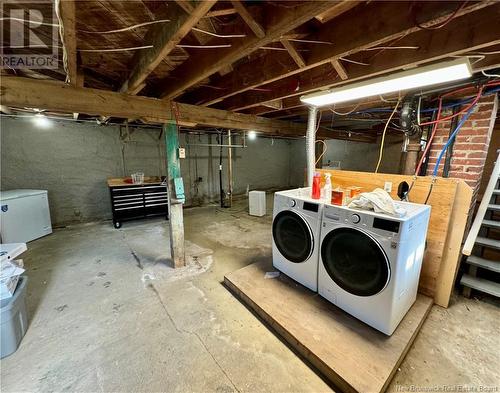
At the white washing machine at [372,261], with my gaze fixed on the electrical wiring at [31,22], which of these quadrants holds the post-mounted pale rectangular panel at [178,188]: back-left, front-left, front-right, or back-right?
front-right

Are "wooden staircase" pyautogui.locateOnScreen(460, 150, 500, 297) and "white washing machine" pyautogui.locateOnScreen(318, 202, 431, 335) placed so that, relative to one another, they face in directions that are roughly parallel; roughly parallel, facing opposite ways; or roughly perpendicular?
roughly parallel

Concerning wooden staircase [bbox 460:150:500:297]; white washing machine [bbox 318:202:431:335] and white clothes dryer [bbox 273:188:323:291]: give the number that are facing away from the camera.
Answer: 0

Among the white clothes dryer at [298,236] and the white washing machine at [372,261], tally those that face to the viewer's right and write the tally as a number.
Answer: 0

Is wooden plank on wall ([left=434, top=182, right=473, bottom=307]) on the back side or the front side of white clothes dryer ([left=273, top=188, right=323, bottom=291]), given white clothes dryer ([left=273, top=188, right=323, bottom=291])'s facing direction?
on the back side

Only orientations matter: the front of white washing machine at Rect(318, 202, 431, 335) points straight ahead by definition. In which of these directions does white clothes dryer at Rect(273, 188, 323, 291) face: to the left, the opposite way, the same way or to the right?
the same way

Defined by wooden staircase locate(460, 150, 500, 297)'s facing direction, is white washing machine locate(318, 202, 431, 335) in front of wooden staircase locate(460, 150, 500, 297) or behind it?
in front

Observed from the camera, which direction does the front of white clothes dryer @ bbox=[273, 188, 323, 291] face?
facing the viewer and to the left of the viewer

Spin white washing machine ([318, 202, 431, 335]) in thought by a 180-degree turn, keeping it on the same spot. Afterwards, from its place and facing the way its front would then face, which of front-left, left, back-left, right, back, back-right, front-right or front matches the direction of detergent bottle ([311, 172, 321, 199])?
left

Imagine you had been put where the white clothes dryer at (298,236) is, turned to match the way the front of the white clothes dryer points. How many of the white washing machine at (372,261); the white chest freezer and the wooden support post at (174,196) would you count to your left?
1

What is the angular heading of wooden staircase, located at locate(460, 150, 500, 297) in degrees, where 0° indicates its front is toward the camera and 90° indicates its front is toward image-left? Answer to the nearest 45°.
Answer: approximately 45°
